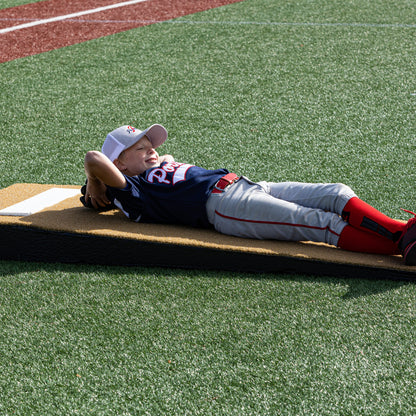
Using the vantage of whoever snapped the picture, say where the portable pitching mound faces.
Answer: facing to the right of the viewer
